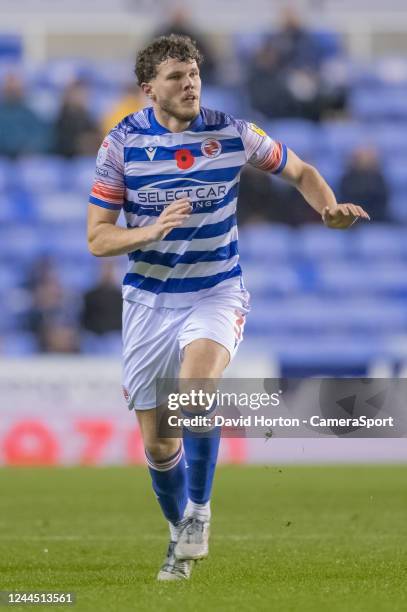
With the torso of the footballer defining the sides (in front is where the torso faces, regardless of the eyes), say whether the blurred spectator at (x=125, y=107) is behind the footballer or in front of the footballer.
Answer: behind

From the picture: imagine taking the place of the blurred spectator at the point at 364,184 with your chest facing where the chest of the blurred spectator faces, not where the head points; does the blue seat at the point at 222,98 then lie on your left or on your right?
on your right

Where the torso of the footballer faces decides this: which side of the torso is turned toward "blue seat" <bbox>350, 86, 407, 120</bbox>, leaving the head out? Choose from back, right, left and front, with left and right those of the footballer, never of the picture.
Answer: back

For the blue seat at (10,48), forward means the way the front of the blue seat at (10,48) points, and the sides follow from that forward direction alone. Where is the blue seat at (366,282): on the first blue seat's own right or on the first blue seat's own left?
on the first blue seat's own left

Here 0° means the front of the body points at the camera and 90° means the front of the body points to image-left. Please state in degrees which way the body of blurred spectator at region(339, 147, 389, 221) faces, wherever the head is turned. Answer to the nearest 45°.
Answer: approximately 0°
